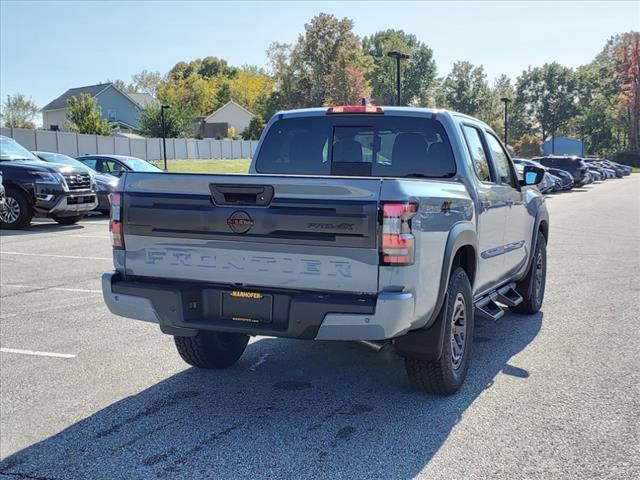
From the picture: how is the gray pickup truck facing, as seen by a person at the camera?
facing away from the viewer and to the right of the viewer

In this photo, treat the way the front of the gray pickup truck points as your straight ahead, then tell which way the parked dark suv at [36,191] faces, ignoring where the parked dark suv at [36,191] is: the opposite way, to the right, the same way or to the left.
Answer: to the right

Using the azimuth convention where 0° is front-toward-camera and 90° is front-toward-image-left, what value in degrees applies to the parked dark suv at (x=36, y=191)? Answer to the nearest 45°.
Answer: approximately 315°

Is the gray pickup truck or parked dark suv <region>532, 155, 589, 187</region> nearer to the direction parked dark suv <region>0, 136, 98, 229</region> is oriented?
the gray pickup truck

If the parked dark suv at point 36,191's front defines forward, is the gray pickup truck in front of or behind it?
in front

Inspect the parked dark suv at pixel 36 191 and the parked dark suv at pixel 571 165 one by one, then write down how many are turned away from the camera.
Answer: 0

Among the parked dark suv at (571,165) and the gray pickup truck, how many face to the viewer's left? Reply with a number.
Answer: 0

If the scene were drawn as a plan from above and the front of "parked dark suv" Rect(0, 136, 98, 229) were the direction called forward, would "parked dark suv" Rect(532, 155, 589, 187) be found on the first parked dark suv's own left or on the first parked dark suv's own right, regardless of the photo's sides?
on the first parked dark suv's own left

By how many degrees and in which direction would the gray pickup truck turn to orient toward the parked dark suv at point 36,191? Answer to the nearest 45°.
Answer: approximately 90° to its left
